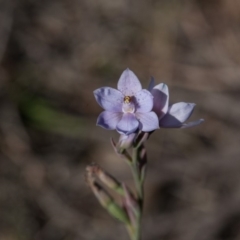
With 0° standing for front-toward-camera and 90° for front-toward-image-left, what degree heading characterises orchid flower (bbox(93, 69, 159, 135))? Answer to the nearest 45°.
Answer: approximately 0°
